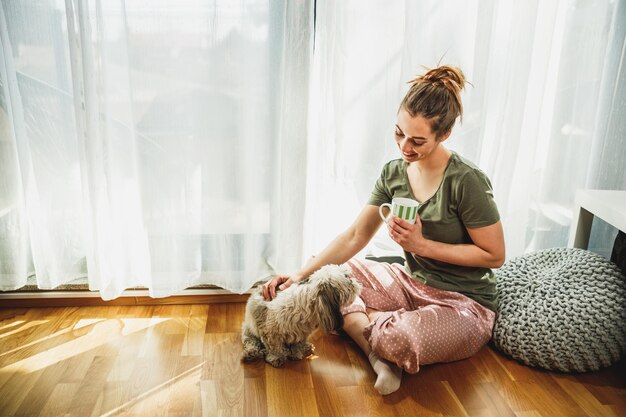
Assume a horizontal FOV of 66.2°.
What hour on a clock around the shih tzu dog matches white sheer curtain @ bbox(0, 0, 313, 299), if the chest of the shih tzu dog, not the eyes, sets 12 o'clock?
The white sheer curtain is roughly at 7 o'clock from the shih tzu dog.

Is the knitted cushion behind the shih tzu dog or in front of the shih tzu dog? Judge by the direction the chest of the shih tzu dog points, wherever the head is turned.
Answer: in front

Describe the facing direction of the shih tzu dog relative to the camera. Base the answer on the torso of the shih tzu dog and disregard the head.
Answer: to the viewer's right

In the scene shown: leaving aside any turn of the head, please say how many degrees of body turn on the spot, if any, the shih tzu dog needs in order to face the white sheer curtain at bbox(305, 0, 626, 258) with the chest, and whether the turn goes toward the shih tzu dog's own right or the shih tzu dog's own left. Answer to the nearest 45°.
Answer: approximately 45° to the shih tzu dog's own left

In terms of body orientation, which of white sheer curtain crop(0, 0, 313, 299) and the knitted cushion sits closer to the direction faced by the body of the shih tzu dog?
the knitted cushion
